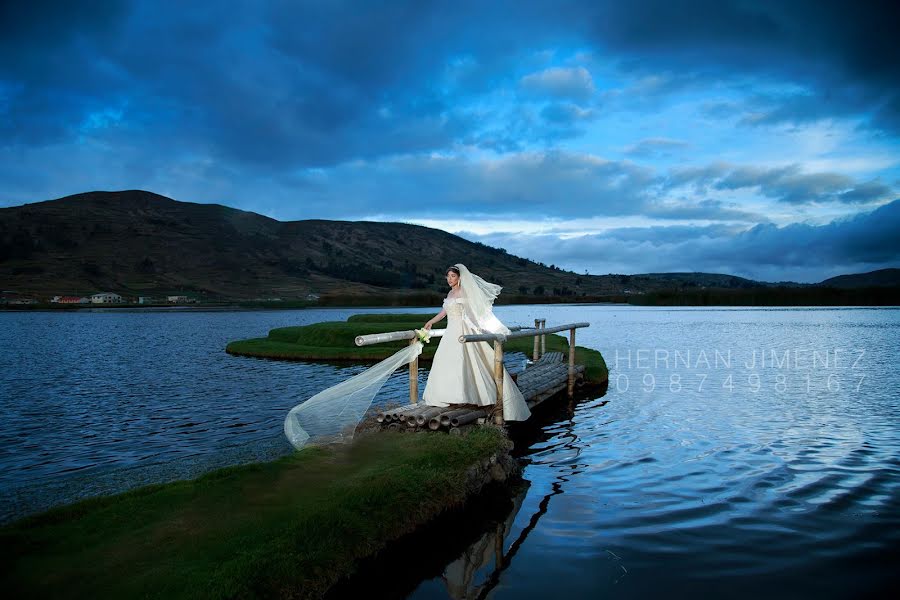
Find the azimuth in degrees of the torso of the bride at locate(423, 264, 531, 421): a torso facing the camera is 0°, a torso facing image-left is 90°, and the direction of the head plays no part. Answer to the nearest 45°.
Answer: approximately 45°

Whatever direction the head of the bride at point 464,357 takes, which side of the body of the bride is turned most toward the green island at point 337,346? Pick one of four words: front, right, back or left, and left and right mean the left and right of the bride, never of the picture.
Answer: right

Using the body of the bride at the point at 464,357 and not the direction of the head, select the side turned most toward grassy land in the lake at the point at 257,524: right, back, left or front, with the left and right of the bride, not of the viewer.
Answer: front

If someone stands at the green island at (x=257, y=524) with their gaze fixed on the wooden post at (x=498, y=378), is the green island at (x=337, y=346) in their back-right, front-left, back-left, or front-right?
front-left
